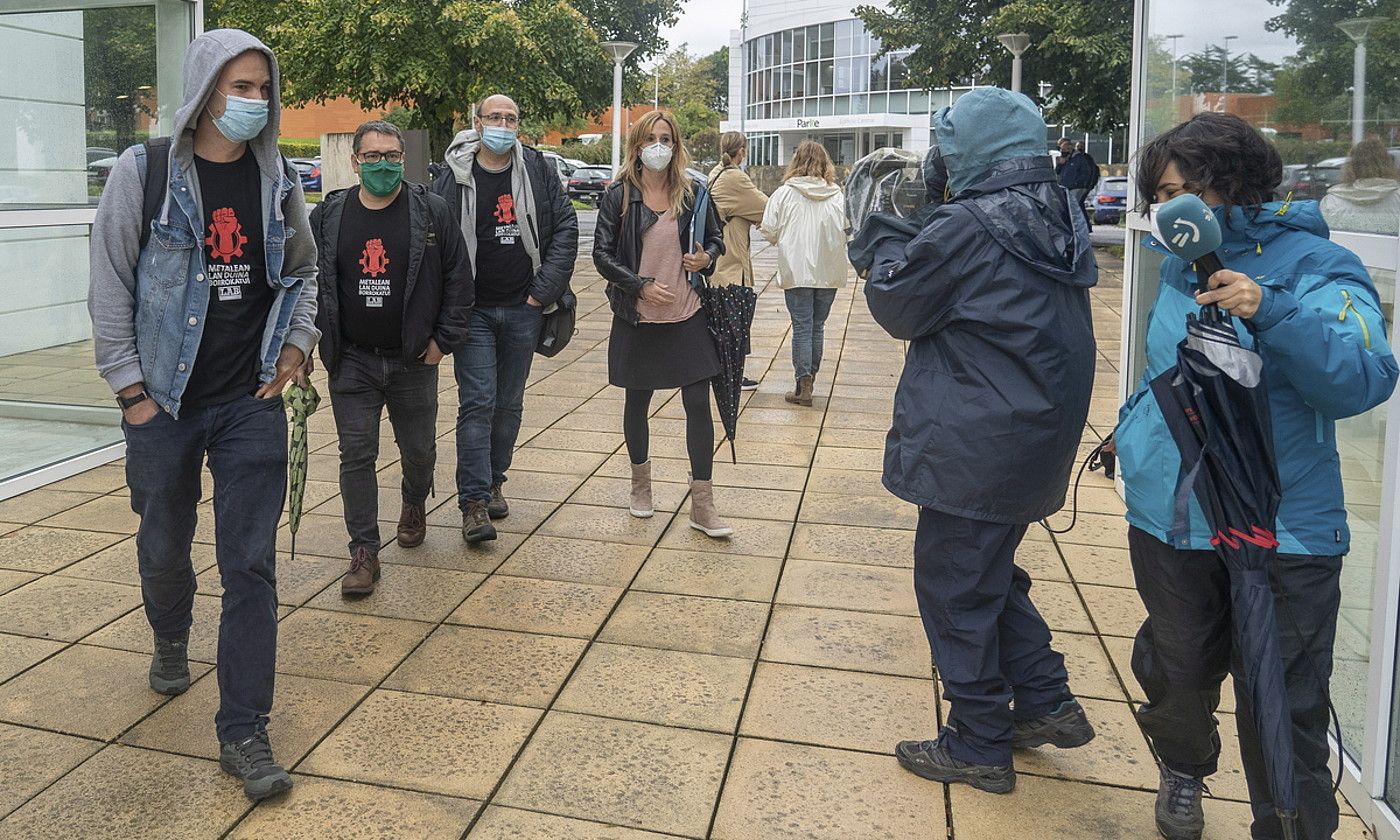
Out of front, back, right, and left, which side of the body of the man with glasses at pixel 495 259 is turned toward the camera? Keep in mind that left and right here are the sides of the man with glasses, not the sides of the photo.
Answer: front

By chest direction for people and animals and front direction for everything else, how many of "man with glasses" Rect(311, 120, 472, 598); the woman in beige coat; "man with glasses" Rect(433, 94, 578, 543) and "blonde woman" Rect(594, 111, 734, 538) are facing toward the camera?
3

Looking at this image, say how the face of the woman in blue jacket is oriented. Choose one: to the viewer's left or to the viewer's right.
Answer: to the viewer's left

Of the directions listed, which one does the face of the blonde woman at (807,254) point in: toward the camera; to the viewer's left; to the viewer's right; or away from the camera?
away from the camera

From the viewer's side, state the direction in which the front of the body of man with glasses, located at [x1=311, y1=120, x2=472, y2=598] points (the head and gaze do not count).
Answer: toward the camera

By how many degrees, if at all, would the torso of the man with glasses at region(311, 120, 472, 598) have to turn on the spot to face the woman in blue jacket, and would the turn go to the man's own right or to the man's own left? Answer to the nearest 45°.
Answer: approximately 45° to the man's own left

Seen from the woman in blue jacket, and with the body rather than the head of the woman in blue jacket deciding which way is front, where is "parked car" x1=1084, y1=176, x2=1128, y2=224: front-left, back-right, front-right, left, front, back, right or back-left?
back-right

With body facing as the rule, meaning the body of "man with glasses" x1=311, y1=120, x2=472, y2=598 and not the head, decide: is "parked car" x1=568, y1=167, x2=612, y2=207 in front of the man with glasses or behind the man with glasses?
behind

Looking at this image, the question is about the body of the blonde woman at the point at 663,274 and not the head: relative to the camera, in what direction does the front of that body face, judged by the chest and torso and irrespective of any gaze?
toward the camera
